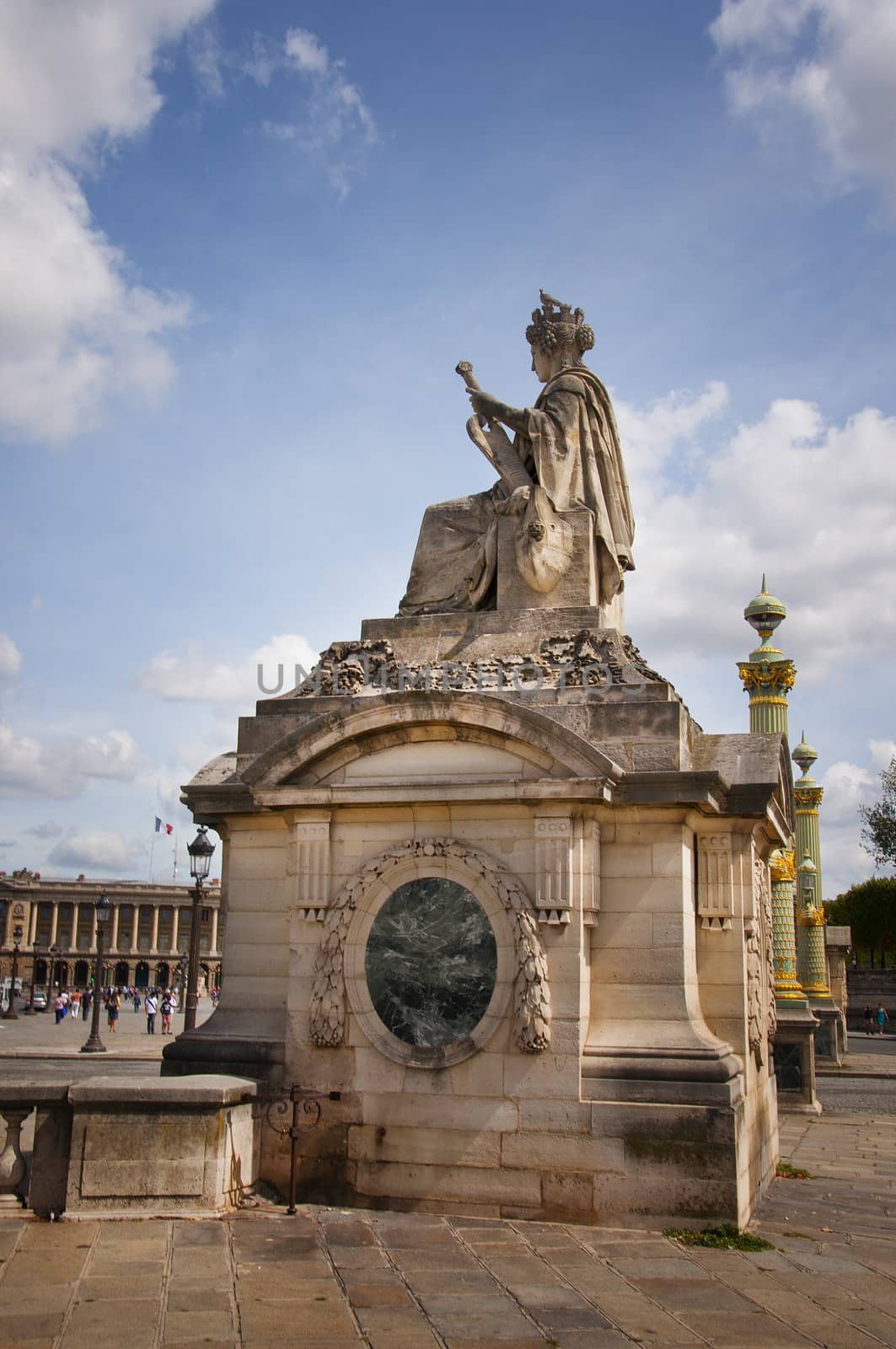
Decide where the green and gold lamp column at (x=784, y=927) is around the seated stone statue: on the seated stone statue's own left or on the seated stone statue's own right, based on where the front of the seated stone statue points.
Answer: on the seated stone statue's own right

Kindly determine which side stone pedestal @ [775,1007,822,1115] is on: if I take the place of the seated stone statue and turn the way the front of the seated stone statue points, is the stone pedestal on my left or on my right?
on my right

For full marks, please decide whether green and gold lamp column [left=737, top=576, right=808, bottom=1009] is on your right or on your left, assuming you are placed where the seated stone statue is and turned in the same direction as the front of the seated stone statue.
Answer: on your right

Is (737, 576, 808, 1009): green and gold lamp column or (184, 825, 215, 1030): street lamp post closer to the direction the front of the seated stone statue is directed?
the street lamp post

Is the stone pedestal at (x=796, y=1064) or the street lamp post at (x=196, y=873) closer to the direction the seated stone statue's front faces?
the street lamp post

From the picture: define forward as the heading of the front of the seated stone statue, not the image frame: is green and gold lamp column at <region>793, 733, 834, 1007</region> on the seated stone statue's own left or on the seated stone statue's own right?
on the seated stone statue's own right

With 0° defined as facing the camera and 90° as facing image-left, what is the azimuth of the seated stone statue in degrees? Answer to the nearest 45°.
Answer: approximately 90°

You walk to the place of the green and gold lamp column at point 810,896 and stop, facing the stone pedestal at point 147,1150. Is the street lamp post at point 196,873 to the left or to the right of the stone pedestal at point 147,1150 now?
right
